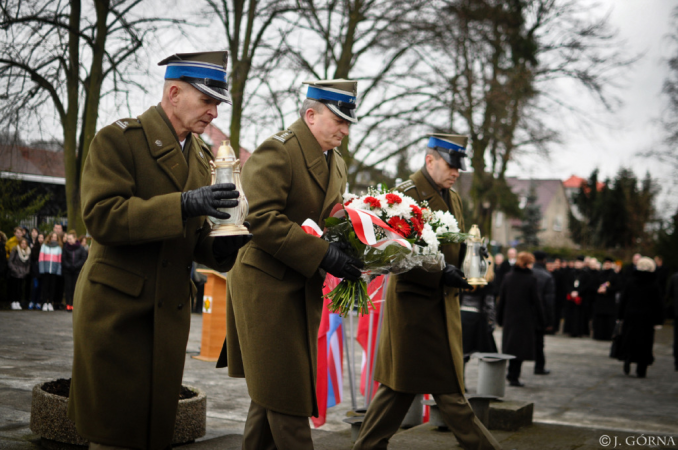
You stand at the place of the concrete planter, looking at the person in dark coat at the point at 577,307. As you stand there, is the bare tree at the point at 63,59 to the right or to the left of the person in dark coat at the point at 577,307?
left

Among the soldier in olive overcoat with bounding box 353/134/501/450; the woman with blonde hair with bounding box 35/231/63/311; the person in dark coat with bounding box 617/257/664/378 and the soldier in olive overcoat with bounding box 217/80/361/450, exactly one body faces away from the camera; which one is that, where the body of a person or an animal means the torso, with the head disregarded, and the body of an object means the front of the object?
the person in dark coat

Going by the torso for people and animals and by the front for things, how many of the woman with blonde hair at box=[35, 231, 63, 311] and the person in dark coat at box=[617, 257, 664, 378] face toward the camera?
1
